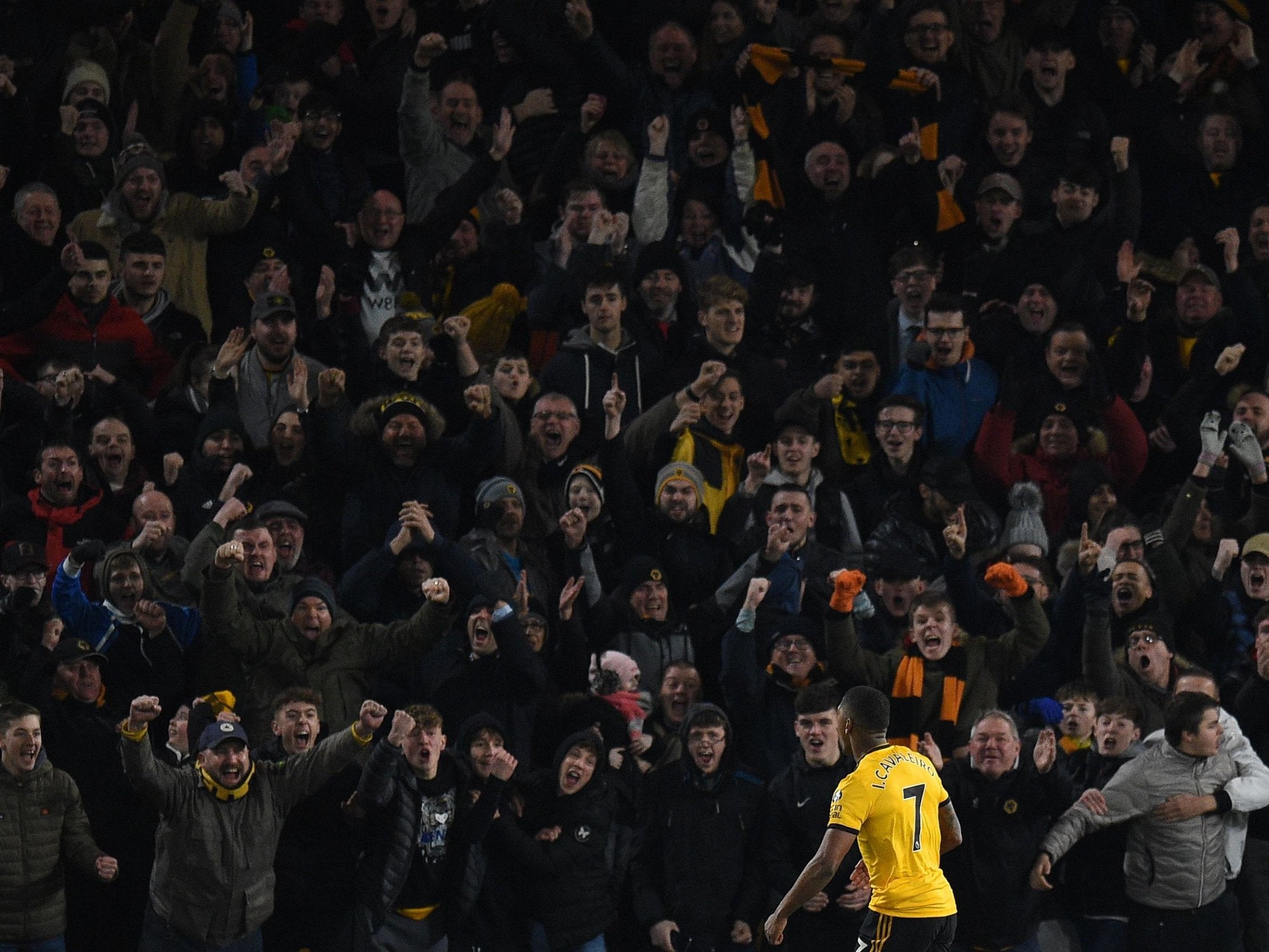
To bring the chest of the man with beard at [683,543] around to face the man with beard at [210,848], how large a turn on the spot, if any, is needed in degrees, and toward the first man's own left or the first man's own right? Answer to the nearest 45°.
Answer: approximately 45° to the first man's own right

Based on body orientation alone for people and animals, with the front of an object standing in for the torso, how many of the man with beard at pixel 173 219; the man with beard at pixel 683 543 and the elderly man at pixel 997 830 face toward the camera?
3

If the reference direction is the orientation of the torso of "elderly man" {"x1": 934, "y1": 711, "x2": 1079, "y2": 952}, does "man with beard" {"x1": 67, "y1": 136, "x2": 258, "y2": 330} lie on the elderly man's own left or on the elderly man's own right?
on the elderly man's own right

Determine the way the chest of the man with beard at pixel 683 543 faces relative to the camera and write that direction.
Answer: toward the camera

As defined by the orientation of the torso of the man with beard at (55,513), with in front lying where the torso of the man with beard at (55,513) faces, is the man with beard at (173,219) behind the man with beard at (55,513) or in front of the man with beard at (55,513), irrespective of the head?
behind

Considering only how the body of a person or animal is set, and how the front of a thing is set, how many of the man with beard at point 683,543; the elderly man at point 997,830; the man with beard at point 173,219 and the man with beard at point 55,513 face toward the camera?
4

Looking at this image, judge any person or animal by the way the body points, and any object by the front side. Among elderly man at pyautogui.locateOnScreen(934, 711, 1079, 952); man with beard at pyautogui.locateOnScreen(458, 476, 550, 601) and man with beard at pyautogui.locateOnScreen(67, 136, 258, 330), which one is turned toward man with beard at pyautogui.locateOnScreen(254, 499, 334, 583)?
man with beard at pyautogui.locateOnScreen(67, 136, 258, 330)

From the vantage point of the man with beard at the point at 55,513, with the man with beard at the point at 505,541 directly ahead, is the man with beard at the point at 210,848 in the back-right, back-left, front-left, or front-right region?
front-right

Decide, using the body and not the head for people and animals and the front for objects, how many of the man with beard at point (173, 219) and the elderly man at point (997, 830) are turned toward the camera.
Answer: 2

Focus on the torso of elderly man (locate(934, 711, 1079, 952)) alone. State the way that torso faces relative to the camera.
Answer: toward the camera

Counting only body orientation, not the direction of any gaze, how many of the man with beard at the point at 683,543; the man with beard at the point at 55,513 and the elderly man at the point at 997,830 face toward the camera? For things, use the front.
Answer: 3

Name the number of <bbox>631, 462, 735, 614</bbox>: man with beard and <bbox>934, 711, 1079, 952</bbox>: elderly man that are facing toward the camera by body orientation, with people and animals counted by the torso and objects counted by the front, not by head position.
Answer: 2

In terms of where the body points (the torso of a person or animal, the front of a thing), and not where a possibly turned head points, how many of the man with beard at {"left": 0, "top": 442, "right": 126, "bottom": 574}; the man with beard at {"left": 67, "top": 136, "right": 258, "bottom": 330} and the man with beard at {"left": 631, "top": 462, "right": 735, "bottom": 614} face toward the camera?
3

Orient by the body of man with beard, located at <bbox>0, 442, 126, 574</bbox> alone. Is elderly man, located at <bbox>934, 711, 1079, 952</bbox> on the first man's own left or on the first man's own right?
on the first man's own left

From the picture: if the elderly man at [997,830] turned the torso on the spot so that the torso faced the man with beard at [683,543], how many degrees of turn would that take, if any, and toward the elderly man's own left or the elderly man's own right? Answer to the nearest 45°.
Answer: approximately 135° to the elderly man's own right

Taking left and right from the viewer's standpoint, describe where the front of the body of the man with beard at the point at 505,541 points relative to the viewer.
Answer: facing the viewer and to the right of the viewer

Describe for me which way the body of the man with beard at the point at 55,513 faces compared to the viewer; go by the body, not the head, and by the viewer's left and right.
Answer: facing the viewer

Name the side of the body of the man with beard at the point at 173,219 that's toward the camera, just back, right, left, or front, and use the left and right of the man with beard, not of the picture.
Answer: front
